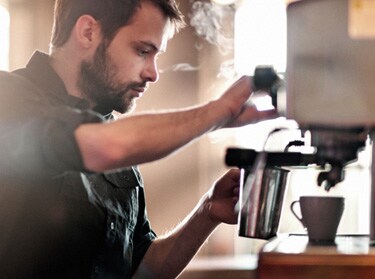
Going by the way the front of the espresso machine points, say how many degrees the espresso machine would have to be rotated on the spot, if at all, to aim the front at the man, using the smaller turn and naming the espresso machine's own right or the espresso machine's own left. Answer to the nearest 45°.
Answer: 0° — it already faces them

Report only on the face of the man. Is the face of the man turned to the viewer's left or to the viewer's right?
to the viewer's right

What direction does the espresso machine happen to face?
to the viewer's left
